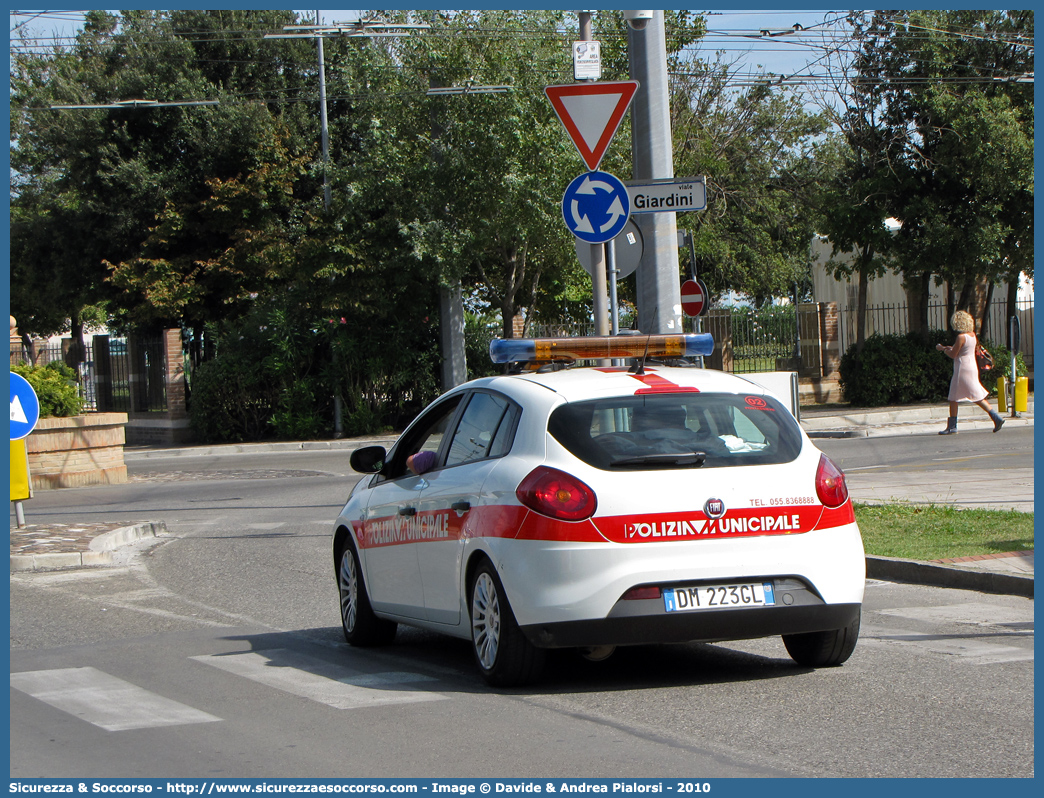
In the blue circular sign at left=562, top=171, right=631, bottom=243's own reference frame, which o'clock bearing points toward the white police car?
The white police car is roughly at 12 o'clock from the blue circular sign.

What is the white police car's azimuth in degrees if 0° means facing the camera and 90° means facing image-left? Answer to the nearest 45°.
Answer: approximately 135°

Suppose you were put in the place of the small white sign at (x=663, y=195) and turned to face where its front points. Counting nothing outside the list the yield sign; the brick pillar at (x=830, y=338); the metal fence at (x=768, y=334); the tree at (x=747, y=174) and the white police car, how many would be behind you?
3

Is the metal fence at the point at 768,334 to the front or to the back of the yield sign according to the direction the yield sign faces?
to the back

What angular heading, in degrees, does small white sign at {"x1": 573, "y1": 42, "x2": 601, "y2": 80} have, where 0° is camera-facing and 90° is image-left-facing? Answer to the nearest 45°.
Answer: approximately 0°

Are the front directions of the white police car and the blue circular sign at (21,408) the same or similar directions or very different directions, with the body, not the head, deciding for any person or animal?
very different directions
